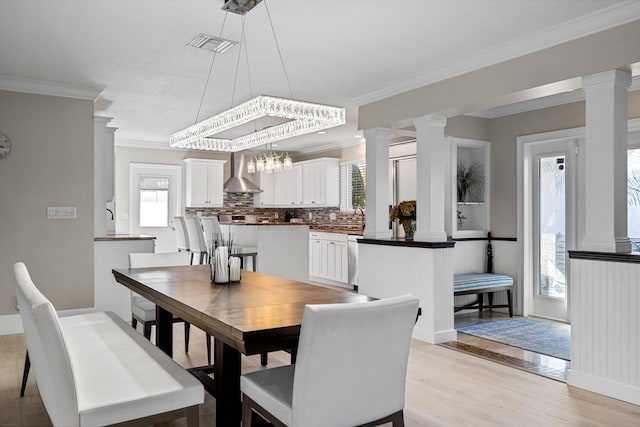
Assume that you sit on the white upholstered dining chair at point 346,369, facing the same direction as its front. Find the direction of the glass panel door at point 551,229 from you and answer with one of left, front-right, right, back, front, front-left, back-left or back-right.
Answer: right

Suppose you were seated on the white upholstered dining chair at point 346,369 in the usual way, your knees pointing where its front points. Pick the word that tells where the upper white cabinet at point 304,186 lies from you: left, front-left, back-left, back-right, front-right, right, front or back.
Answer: front-right

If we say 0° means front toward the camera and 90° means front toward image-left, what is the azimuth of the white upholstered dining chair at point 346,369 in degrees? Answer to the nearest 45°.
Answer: approximately 135°

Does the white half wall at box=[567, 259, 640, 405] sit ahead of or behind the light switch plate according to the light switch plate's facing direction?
ahead

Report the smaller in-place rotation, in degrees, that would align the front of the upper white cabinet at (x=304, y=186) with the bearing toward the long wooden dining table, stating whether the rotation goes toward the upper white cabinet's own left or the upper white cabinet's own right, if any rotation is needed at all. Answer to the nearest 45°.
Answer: approximately 45° to the upper white cabinet's own left

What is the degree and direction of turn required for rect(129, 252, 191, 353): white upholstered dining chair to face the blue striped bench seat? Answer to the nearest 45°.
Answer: approximately 45° to its left

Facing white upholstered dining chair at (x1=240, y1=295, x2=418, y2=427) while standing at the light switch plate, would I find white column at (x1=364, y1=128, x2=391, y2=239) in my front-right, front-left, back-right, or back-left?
front-left

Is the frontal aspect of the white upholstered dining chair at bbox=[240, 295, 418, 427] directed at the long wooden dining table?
yes

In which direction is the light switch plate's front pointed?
toward the camera

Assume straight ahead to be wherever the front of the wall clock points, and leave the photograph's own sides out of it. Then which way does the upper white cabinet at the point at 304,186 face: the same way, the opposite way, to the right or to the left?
to the right

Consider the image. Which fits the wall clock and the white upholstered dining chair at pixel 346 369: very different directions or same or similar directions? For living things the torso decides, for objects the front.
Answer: very different directions

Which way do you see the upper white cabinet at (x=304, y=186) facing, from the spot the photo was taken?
facing the viewer and to the left of the viewer

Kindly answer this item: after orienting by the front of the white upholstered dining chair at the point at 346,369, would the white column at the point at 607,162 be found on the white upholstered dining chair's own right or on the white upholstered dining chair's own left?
on the white upholstered dining chair's own right

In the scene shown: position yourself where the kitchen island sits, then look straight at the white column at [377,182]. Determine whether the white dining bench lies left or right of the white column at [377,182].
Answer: right

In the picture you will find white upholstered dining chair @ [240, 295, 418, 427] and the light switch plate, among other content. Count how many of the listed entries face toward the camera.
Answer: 1

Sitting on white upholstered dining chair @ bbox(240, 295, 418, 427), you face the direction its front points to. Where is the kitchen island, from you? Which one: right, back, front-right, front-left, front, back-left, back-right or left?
front-right

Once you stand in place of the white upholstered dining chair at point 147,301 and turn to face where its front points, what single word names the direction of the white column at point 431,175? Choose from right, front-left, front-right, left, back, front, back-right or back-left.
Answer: front-left
